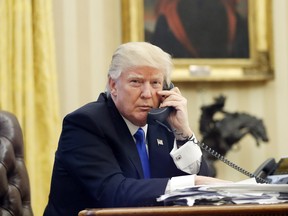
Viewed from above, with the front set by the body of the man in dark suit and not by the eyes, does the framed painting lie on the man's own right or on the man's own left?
on the man's own left

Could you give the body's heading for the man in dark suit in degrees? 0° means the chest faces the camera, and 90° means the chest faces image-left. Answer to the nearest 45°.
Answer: approximately 315°

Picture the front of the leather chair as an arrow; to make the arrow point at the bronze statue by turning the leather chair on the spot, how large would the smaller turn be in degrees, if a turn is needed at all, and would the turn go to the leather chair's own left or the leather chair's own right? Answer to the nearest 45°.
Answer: approximately 90° to the leather chair's own left

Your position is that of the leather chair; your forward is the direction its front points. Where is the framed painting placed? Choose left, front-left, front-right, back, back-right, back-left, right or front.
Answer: left

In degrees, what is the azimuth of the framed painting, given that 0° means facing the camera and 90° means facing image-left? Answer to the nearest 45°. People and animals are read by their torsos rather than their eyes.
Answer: approximately 0°

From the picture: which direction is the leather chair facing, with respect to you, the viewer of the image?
facing the viewer and to the right of the viewer

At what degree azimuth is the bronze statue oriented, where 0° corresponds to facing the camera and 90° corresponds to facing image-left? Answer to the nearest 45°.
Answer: approximately 270°

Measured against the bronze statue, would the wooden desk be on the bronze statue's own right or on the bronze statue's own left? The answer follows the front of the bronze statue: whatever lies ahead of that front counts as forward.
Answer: on the bronze statue's own right
